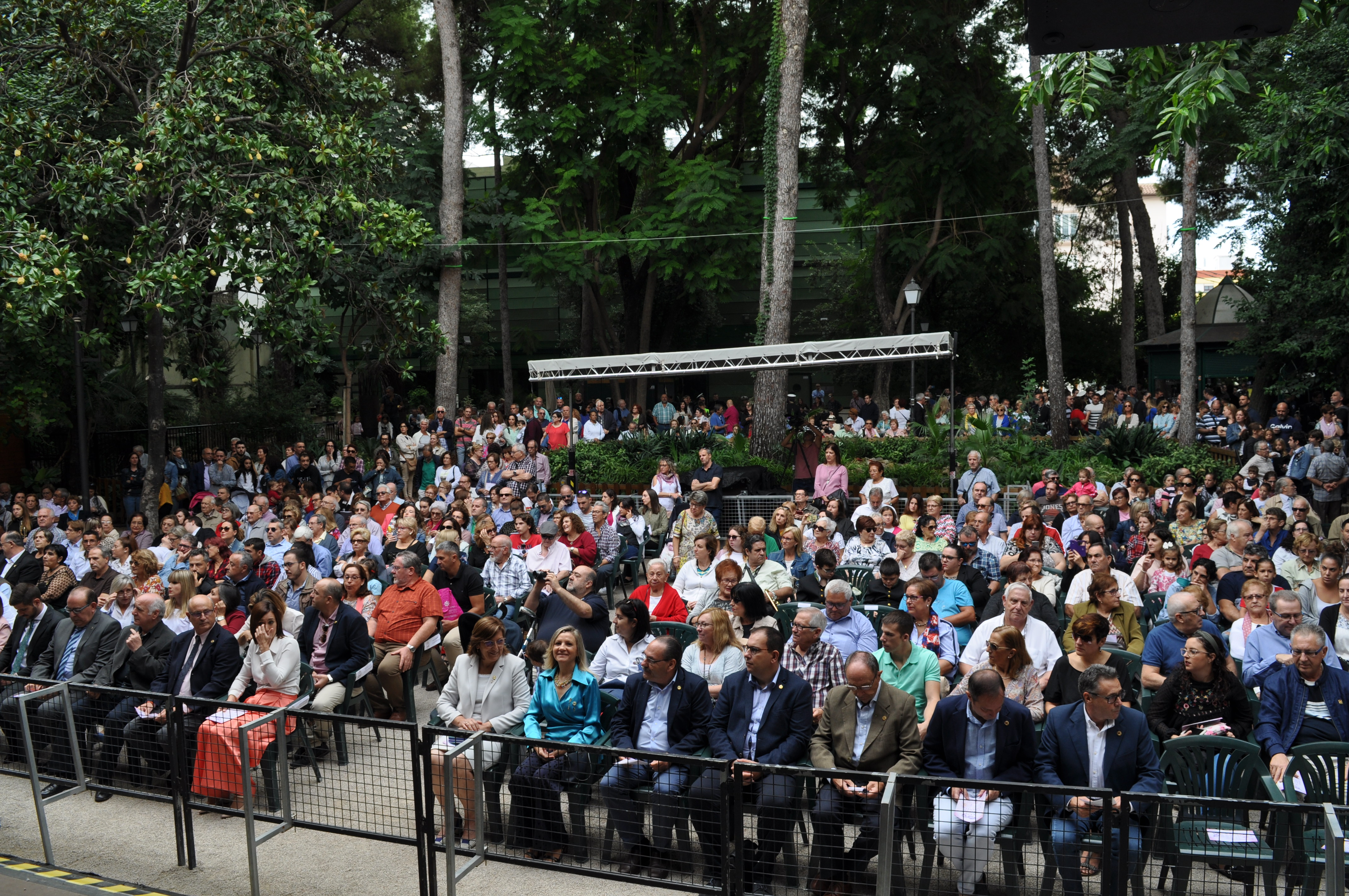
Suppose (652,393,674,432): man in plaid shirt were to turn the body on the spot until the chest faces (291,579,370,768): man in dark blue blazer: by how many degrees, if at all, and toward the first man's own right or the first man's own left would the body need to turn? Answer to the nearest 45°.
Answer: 0° — they already face them

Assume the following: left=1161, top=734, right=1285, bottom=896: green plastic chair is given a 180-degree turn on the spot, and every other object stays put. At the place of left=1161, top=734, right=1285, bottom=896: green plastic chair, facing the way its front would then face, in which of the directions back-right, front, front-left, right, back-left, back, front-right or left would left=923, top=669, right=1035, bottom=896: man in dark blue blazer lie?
front-left

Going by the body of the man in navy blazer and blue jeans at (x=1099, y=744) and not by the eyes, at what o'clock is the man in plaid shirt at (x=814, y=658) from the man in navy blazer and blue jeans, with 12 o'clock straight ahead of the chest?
The man in plaid shirt is roughly at 4 o'clock from the man in navy blazer and blue jeans.

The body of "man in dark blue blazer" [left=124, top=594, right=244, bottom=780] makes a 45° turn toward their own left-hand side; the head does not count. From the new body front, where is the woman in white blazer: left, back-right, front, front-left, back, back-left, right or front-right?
front-left

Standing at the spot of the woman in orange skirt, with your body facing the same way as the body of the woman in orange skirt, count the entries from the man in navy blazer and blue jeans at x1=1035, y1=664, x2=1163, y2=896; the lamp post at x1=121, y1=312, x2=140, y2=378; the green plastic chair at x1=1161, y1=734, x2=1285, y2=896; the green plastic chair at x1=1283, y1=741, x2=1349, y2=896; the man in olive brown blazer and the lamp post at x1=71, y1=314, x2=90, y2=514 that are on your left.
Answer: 4

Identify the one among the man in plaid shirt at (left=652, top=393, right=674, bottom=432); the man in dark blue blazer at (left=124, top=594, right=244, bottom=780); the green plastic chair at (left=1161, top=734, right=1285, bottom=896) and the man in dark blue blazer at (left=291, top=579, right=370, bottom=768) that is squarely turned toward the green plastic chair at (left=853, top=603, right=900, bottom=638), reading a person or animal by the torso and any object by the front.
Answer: the man in plaid shirt

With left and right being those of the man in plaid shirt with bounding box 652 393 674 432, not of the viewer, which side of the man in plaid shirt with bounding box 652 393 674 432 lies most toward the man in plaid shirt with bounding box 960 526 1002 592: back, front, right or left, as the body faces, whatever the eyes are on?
front

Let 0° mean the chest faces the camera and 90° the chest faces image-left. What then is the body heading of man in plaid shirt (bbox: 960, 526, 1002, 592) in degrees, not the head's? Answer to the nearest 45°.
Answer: approximately 45°

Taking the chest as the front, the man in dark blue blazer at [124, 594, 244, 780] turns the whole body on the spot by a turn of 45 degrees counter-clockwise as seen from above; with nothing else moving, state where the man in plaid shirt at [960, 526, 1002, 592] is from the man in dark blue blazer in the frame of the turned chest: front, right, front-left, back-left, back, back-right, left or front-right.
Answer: left

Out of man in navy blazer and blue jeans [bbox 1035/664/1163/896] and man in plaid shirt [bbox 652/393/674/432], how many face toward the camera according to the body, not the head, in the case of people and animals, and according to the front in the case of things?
2

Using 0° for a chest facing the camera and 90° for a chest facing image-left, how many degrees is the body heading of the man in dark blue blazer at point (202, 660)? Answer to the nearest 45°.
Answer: approximately 45°

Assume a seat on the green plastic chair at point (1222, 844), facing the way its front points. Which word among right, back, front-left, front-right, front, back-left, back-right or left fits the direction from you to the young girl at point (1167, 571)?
back

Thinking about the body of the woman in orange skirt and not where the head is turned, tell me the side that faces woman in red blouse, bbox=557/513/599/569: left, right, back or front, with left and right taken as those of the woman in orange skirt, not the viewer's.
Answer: back

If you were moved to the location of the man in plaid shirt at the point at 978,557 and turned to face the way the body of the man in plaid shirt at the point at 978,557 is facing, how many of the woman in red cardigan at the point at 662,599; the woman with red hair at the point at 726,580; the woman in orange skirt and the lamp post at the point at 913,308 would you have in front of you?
3

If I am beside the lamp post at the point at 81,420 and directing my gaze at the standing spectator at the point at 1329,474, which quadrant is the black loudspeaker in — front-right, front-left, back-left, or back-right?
front-right

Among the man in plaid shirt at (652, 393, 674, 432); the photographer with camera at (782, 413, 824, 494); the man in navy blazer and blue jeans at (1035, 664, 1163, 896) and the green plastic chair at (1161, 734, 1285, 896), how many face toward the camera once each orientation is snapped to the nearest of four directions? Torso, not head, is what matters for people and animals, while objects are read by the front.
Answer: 4
